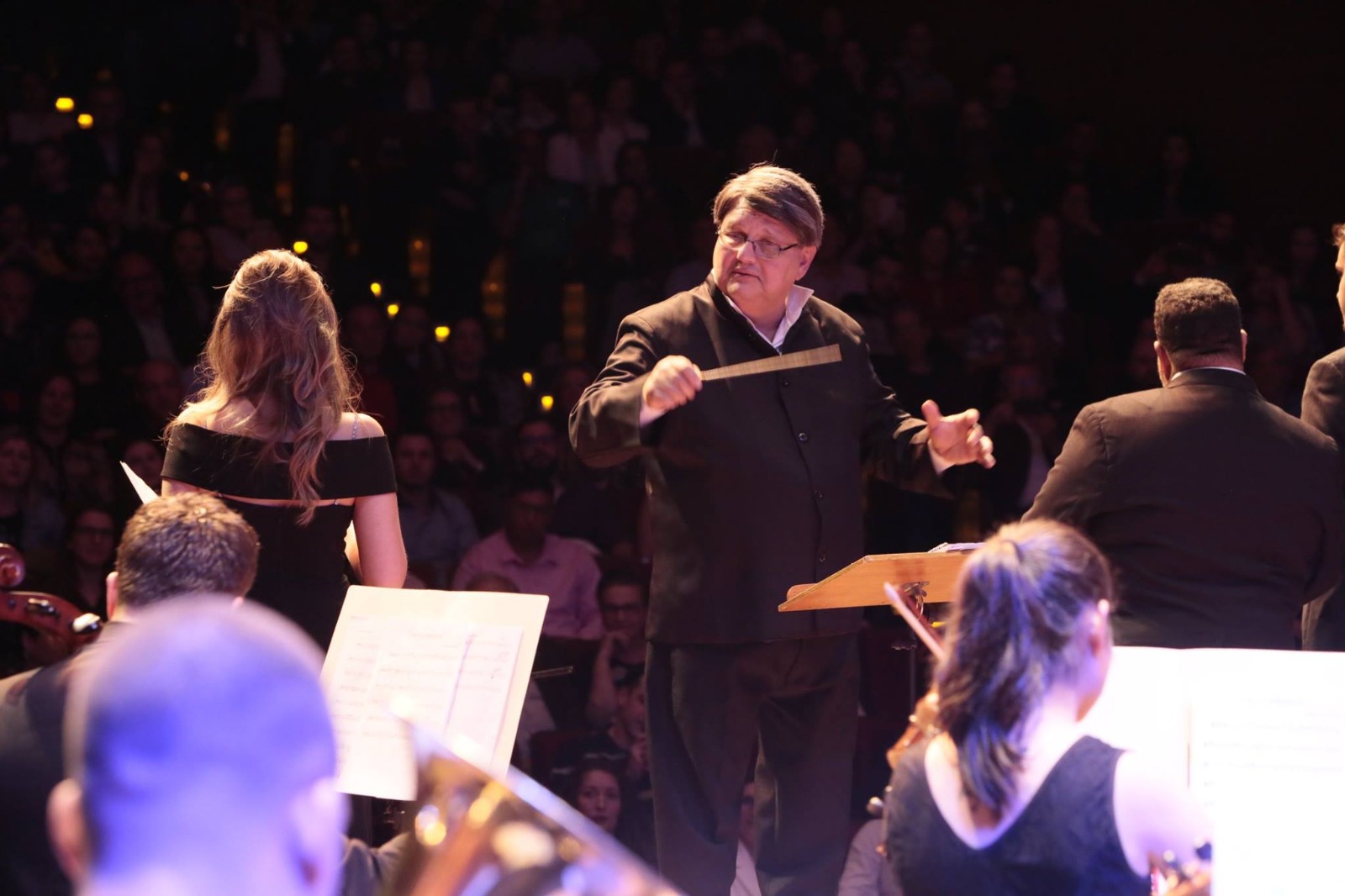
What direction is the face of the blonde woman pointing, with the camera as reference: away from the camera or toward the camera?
away from the camera

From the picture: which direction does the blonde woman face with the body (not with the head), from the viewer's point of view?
away from the camera

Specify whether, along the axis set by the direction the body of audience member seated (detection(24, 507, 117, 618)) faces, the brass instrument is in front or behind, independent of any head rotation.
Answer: in front

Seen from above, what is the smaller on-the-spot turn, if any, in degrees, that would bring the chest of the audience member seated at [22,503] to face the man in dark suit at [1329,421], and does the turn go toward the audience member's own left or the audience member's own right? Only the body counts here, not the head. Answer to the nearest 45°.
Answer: approximately 45° to the audience member's own left

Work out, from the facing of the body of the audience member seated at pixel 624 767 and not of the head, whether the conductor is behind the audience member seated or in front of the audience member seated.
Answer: in front

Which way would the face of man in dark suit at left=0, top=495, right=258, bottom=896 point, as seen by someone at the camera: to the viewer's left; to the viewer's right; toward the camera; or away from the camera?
away from the camera

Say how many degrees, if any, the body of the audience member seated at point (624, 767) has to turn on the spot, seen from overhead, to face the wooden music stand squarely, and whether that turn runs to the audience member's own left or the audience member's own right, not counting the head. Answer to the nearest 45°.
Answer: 0° — they already face it

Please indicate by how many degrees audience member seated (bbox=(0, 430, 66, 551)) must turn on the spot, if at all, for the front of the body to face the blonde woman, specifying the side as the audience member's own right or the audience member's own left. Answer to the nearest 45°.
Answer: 0° — they already face them

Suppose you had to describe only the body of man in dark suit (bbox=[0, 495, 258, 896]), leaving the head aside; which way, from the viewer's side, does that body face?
away from the camera

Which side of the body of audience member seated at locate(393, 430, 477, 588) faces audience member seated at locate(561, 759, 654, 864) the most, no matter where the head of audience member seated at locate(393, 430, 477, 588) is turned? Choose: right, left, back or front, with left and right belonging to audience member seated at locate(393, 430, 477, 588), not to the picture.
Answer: front

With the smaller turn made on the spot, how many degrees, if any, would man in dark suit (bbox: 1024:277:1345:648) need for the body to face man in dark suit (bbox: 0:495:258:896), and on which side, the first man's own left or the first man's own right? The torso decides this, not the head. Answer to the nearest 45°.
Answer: approximately 135° to the first man's own left

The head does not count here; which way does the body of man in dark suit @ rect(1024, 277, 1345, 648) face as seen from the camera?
away from the camera

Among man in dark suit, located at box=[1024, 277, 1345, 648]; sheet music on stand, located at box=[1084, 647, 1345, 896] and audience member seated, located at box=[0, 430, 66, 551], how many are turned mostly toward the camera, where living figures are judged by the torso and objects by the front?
2

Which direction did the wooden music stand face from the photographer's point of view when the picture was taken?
facing away from the viewer and to the left of the viewer
